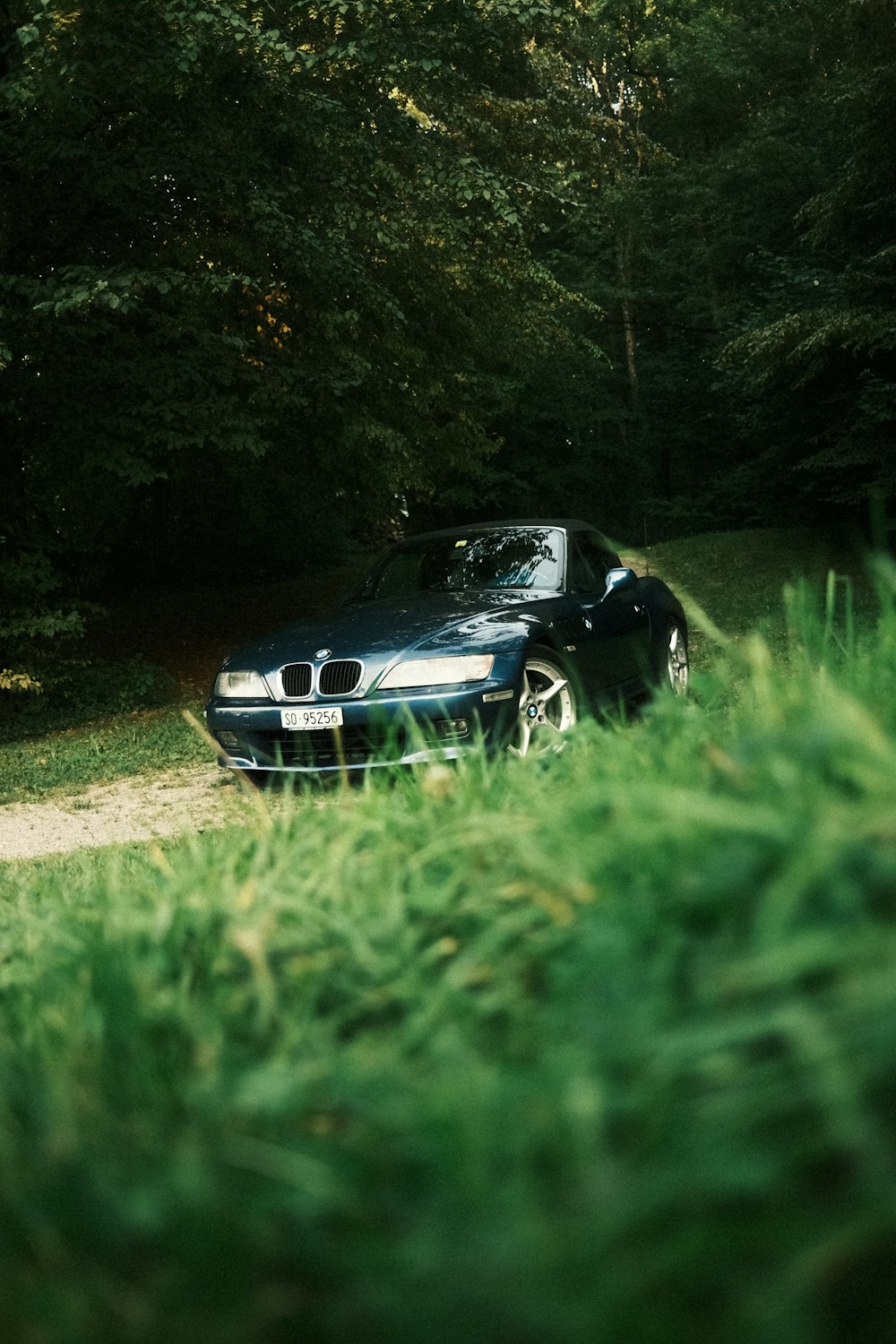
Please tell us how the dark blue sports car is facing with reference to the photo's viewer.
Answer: facing the viewer and to the left of the viewer
